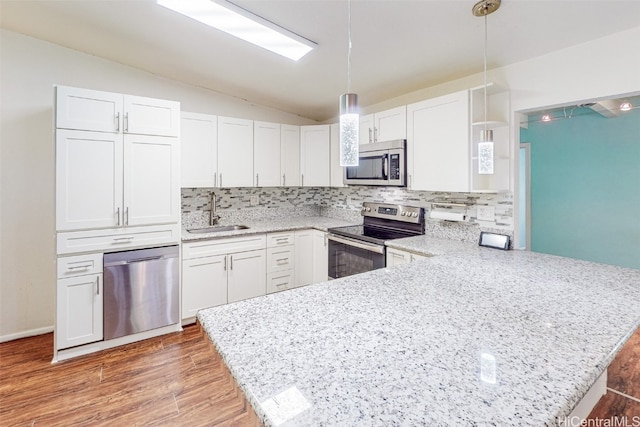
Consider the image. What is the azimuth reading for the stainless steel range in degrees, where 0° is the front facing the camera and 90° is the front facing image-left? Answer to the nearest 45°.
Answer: approximately 45°

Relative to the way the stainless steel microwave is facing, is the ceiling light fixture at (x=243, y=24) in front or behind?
in front

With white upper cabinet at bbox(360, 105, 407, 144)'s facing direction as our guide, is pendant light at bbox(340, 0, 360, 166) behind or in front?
in front

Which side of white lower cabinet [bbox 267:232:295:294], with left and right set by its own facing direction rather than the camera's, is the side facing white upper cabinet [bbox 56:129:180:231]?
right

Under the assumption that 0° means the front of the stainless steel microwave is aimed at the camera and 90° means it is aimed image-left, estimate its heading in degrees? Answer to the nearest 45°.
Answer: approximately 45°

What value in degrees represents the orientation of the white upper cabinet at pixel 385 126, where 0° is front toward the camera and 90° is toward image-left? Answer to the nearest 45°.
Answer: approximately 45°

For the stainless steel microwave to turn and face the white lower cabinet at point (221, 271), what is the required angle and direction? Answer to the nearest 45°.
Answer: approximately 45° to its right

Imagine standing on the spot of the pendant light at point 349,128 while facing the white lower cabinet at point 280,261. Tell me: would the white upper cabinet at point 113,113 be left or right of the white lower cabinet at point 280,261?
left
